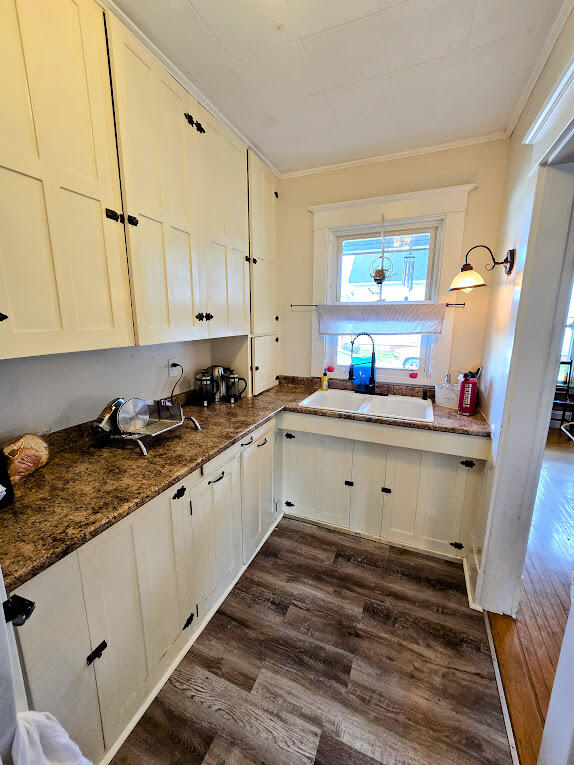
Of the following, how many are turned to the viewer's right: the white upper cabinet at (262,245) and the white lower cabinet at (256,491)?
2

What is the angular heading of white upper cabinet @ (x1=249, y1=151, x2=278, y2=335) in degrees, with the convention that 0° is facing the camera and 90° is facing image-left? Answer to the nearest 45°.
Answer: approximately 270°

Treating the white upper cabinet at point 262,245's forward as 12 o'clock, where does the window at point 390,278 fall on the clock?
The window is roughly at 12 o'clock from the white upper cabinet.

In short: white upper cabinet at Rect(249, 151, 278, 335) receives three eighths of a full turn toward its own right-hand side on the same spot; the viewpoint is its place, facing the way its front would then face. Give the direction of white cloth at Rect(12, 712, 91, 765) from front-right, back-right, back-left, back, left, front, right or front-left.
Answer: front-left

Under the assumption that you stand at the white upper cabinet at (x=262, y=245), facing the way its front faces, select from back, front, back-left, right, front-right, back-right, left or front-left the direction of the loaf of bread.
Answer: back-right

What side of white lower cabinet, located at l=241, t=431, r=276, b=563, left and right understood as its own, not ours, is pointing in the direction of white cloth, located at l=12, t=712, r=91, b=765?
right

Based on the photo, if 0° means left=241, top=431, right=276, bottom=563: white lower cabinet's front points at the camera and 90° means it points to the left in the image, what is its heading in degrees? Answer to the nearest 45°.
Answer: approximately 270°

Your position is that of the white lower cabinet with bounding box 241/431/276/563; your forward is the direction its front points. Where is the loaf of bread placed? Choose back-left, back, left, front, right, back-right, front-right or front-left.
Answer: back-right
